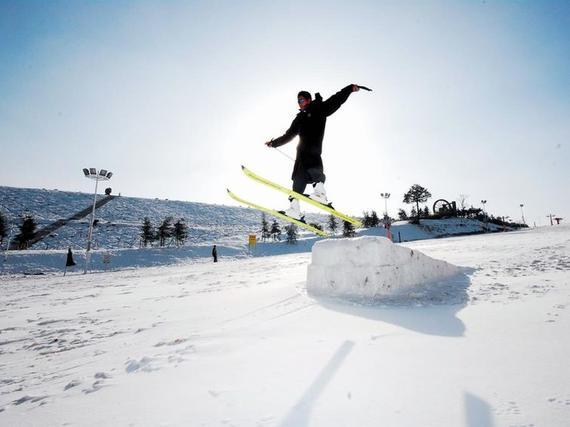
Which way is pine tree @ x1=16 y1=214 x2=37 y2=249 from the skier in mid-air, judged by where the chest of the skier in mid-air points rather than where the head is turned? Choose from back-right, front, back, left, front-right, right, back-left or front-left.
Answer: right
